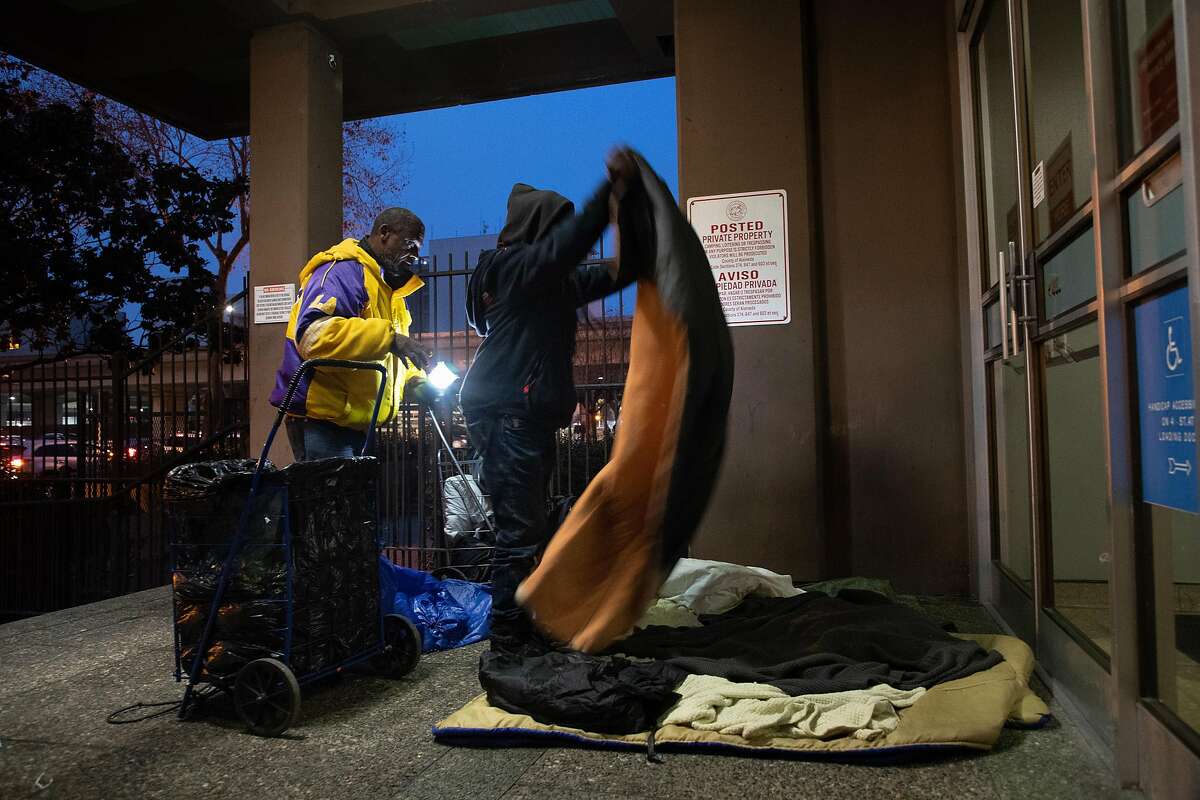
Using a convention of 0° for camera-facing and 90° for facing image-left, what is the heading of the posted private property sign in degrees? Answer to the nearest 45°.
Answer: approximately 0°

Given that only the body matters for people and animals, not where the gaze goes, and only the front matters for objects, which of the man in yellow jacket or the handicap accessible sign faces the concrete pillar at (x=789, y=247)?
the man in yellow jacket

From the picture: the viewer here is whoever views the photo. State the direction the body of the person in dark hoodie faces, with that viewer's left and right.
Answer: facing to the right of the viewer

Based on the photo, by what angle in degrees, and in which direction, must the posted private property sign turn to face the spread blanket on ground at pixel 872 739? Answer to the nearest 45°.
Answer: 0° — it already faces it

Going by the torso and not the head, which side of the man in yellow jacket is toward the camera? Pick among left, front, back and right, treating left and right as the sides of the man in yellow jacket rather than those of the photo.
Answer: right

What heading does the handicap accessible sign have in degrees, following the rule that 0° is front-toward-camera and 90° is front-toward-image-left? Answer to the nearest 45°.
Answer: approximately 45°

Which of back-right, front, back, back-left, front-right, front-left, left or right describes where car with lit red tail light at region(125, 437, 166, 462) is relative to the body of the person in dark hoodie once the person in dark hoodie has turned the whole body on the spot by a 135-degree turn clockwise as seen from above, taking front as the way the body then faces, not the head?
right

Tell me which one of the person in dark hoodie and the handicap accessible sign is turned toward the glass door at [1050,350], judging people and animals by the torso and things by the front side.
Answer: the person in dark hoodie

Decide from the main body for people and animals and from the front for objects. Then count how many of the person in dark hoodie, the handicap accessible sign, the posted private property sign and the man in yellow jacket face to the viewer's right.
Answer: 2
